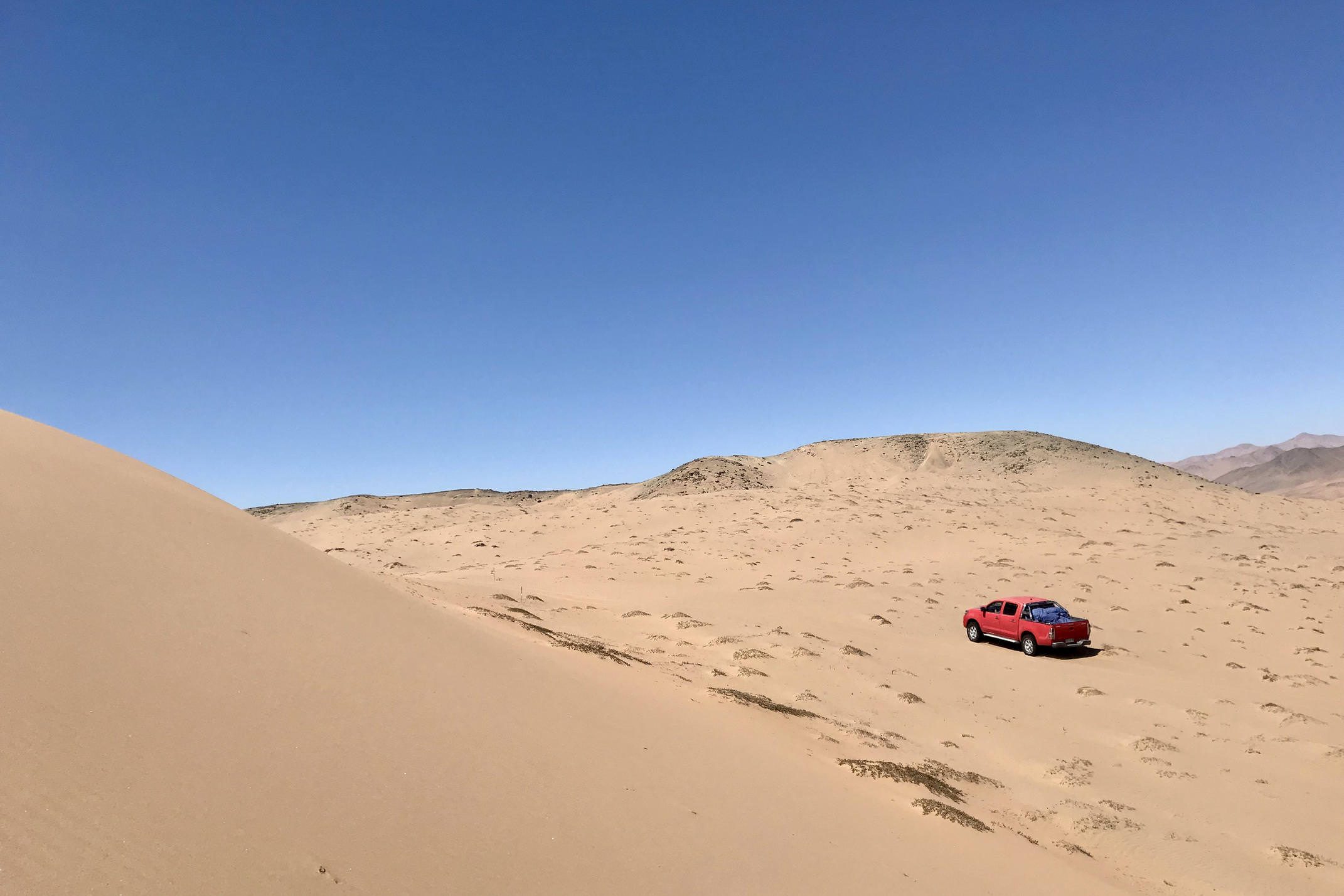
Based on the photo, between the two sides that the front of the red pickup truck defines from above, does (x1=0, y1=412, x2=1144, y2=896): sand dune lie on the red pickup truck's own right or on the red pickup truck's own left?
on the red pickup truck's own left

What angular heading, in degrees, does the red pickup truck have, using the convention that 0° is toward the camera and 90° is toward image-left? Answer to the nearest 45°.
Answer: approximately 135°
